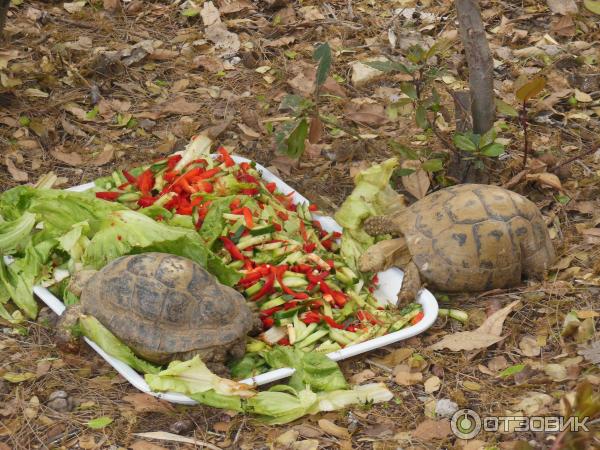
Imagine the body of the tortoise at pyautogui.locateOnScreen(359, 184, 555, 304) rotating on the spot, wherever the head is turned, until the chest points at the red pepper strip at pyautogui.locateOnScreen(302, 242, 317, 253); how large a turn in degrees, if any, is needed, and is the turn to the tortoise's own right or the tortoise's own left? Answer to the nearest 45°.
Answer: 0° — it already faces it

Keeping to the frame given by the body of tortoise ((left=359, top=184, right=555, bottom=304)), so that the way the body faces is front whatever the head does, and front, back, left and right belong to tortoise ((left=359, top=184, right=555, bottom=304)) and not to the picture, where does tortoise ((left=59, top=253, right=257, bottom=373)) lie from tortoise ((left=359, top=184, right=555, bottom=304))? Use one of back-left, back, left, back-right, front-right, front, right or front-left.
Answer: front-left

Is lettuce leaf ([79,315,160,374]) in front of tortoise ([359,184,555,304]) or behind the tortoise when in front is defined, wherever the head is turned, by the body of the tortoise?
in front

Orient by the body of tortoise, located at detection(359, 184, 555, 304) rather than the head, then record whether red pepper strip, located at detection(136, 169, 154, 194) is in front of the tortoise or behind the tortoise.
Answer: in front

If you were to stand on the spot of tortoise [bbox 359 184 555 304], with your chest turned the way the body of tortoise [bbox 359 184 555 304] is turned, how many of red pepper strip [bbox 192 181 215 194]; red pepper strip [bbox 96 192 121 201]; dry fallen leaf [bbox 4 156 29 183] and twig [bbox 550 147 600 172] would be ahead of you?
3

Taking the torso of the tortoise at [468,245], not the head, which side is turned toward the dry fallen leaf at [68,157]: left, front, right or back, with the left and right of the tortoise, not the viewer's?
front

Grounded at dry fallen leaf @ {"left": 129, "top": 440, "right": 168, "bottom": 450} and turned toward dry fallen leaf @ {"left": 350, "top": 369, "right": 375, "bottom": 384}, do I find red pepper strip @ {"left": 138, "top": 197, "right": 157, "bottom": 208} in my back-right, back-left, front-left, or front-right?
front-left

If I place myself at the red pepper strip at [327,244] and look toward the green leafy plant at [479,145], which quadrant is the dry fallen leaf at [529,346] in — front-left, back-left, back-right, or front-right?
front-right

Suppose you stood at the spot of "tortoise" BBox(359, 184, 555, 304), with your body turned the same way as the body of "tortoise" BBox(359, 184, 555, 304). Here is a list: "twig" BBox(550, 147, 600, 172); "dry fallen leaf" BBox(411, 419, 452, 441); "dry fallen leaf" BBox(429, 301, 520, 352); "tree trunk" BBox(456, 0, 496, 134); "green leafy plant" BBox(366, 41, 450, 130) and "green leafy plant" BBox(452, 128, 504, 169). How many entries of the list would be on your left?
2

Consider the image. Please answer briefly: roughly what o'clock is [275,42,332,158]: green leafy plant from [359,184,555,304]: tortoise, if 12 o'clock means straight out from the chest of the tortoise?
The green leafy plant is roughly at 1 o'clock from the tortoise.

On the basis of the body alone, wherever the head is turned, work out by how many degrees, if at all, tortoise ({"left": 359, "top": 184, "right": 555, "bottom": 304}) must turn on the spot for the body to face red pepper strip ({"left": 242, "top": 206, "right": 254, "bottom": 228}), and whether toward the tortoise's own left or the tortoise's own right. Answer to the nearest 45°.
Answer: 0° — it already faces it

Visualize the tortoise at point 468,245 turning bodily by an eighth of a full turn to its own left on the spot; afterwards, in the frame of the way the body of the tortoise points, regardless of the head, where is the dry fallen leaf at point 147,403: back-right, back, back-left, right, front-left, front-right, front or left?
front

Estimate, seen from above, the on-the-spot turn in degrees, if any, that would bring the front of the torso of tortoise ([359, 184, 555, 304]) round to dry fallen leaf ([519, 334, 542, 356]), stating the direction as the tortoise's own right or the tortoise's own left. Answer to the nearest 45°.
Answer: approximately 135° to the tortoise's own left

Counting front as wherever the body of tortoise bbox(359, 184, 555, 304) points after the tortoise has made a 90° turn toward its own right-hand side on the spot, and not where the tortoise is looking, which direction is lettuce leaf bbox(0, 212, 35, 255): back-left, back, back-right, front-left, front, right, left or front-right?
left

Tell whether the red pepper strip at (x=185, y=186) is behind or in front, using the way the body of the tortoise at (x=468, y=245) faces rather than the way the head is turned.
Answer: in front

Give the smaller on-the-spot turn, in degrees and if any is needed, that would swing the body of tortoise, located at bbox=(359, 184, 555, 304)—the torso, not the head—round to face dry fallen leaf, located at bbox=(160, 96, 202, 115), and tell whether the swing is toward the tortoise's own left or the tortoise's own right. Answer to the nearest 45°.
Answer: approximately 45° to the tortoise's own right

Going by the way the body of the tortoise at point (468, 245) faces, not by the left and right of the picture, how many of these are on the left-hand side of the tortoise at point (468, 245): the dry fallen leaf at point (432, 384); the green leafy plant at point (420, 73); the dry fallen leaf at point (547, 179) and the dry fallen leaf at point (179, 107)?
1

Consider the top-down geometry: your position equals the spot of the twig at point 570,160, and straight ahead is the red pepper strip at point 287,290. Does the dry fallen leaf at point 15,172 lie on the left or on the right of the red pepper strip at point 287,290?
right

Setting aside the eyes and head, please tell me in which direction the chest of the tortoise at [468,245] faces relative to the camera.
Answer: to the viewer's left

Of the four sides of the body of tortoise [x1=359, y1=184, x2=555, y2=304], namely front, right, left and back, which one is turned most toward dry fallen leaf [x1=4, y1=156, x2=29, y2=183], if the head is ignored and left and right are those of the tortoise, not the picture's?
front
